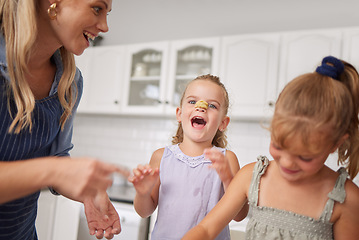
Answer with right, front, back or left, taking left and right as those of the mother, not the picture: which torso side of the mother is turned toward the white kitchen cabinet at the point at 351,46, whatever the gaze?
left

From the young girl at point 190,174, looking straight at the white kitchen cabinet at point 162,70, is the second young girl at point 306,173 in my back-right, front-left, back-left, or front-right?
back-right

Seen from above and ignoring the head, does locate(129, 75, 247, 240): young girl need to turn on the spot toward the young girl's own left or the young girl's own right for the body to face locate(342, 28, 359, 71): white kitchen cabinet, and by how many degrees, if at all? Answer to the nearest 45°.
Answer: approximately 135° to the young girl's own left

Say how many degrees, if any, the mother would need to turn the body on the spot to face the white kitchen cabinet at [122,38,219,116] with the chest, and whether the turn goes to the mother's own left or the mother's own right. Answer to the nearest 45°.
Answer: approximately 135° to the mother's own left

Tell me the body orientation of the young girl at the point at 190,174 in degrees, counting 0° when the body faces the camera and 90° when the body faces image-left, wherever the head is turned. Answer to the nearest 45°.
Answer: approximately 0°

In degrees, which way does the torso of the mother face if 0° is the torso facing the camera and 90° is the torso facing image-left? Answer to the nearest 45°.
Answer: approximately 315°

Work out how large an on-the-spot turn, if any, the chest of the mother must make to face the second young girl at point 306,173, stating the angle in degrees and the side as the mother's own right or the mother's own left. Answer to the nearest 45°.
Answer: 0° — they already face them
